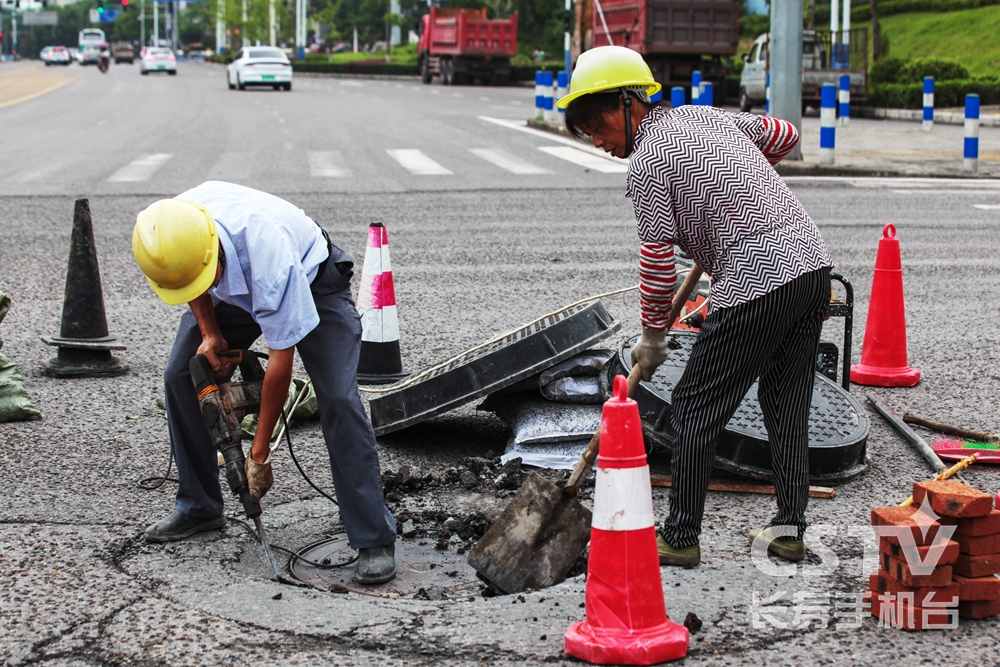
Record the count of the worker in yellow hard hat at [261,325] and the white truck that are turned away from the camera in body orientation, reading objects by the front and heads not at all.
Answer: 0

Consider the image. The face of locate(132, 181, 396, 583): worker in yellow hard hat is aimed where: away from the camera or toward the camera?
toward the camera

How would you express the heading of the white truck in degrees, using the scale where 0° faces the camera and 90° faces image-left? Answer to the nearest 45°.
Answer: approximately 90°

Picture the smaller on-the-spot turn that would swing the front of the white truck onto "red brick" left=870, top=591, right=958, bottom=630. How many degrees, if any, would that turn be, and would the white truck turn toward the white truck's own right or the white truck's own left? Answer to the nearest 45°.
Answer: approximately 90° to the white truck's own left

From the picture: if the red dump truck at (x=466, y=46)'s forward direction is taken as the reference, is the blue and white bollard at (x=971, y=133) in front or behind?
behind

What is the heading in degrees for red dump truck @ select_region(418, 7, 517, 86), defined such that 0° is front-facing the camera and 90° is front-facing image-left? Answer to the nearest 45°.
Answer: approximately 135°

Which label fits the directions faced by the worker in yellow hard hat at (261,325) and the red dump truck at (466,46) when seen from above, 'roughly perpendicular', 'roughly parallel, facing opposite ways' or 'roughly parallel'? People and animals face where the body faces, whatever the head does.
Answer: roughly perpendicular

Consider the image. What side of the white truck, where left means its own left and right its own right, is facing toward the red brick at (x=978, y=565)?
left

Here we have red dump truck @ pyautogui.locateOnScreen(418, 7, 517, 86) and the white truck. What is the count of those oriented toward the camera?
0

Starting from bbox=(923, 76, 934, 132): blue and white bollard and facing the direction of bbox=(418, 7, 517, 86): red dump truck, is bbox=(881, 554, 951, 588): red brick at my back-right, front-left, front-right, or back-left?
back-left

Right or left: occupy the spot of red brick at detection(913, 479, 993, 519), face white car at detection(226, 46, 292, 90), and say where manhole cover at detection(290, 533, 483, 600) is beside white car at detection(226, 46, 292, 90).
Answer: left

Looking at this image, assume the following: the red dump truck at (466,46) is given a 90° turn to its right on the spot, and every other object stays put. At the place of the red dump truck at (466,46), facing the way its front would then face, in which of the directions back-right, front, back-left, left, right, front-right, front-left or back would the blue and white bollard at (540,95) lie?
back-right

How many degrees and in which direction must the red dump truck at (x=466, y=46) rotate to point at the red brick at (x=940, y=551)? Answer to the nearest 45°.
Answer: approximately 135° to its left
